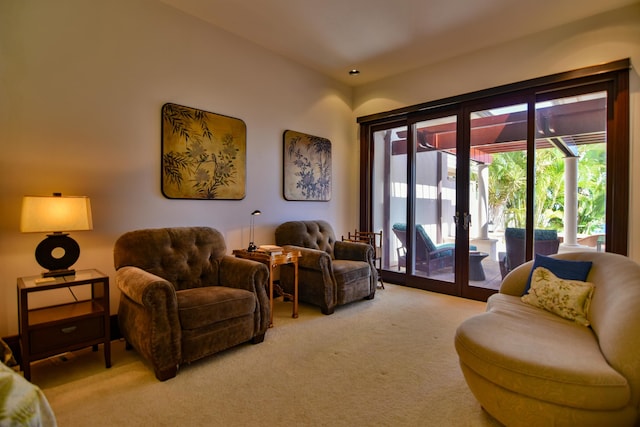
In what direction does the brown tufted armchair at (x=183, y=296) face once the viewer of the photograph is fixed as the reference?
facing the viewer and to the right of the viewer

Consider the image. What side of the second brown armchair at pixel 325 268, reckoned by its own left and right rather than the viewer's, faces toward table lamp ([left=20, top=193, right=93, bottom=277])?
right

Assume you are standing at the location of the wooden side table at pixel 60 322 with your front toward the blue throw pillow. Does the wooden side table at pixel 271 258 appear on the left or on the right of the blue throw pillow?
left

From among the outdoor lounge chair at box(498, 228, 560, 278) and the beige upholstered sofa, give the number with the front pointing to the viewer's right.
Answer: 0

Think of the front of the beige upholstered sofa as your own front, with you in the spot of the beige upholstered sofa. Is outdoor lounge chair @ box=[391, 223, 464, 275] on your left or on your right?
on your right

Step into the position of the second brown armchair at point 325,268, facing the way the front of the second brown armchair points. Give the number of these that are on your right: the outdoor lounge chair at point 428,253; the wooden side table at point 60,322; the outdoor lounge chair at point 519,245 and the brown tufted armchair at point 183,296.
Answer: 2

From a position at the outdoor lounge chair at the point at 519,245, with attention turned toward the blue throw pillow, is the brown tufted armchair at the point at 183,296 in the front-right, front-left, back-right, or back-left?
front-right

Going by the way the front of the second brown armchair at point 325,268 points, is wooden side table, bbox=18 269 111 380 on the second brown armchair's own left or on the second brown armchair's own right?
on the second brown armchair's own right

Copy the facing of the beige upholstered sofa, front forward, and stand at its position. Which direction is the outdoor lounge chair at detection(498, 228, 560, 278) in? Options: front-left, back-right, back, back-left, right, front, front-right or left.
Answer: back-right

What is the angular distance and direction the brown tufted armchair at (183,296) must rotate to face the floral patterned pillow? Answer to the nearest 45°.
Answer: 0° — it already faces it

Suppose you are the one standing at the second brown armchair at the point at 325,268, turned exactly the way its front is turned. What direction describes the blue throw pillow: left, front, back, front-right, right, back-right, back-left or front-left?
front

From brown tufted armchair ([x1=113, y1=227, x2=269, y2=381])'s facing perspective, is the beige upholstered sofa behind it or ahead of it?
ahead

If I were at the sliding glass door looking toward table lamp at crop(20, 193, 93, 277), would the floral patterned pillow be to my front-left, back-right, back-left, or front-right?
front-left
